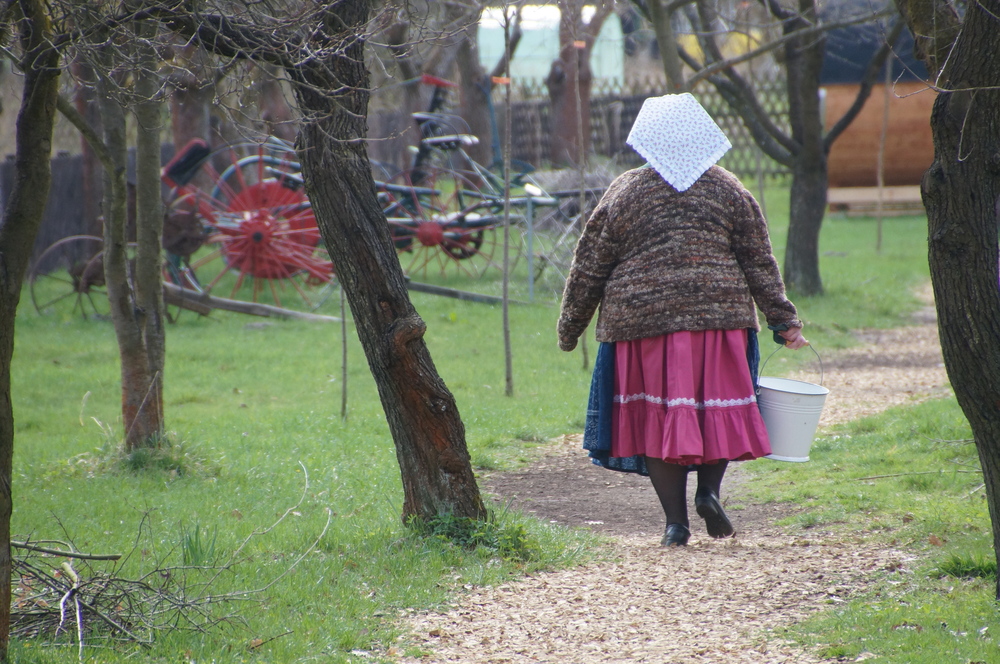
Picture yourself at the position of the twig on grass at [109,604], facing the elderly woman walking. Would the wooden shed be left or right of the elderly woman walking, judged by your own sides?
left

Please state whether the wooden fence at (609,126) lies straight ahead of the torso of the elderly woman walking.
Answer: yes

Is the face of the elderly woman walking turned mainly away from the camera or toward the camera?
away from the camera

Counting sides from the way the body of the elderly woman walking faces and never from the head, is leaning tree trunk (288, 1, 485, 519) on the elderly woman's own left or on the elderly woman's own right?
on the elderly woman's own left

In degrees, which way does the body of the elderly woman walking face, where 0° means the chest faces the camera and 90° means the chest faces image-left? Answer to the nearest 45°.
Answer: approximately 180°

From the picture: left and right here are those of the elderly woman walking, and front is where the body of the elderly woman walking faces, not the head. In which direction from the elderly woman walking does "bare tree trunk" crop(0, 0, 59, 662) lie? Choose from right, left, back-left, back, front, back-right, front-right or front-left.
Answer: back-left

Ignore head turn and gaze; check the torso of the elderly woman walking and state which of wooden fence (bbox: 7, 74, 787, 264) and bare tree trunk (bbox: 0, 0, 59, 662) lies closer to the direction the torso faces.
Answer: the wooden fence

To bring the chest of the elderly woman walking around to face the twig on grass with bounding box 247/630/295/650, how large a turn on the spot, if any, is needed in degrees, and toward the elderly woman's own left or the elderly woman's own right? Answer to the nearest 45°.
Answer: approximately 135° to the elderly woman's own left

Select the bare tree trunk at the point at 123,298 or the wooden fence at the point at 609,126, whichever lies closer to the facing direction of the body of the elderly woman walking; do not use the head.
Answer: the wooden fence

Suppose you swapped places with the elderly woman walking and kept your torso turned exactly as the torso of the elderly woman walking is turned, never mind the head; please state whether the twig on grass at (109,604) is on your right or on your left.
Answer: on your left

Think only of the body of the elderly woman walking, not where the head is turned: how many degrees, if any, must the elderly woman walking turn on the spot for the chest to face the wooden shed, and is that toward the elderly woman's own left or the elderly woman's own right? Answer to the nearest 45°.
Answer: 0° — they already face it
